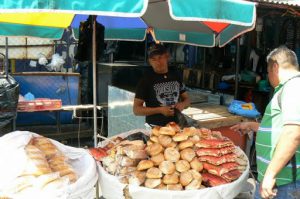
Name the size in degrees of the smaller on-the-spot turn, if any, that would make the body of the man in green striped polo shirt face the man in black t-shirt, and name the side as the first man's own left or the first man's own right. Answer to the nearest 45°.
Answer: approximately 45° to the first man's own right

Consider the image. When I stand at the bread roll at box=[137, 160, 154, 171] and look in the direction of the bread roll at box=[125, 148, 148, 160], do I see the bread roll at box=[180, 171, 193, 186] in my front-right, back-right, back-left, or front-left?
back-right

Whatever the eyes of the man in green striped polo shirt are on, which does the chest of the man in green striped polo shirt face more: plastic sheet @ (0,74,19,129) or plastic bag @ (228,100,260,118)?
the plastic sheet

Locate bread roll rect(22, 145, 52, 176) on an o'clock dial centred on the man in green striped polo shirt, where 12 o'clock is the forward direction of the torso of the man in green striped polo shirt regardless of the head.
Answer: The bread roll is roughly at 11 o'clock from the man in green striped polo shirt.

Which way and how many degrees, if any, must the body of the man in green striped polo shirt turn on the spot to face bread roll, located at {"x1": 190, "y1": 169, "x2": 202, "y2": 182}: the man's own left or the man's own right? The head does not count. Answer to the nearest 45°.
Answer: approximately 45° to the man's own left

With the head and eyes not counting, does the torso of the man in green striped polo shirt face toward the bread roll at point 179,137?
yes

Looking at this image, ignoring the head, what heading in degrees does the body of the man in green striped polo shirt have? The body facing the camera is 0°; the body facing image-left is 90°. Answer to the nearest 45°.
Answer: approximately 90°
